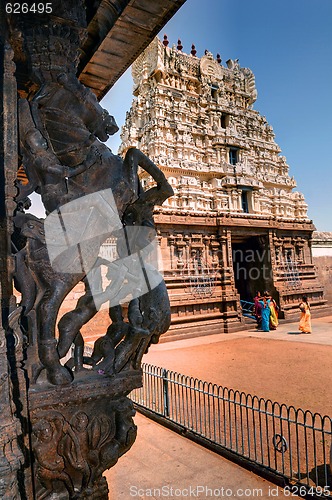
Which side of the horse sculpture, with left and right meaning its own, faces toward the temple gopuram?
left

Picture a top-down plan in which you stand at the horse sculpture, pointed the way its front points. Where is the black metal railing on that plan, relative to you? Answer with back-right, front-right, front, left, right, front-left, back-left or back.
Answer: front-left

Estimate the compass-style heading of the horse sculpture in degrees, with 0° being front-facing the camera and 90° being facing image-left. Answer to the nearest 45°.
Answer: approximately 270°

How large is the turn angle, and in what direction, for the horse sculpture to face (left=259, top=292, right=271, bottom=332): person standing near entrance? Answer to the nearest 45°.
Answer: approximately 45° to its left
